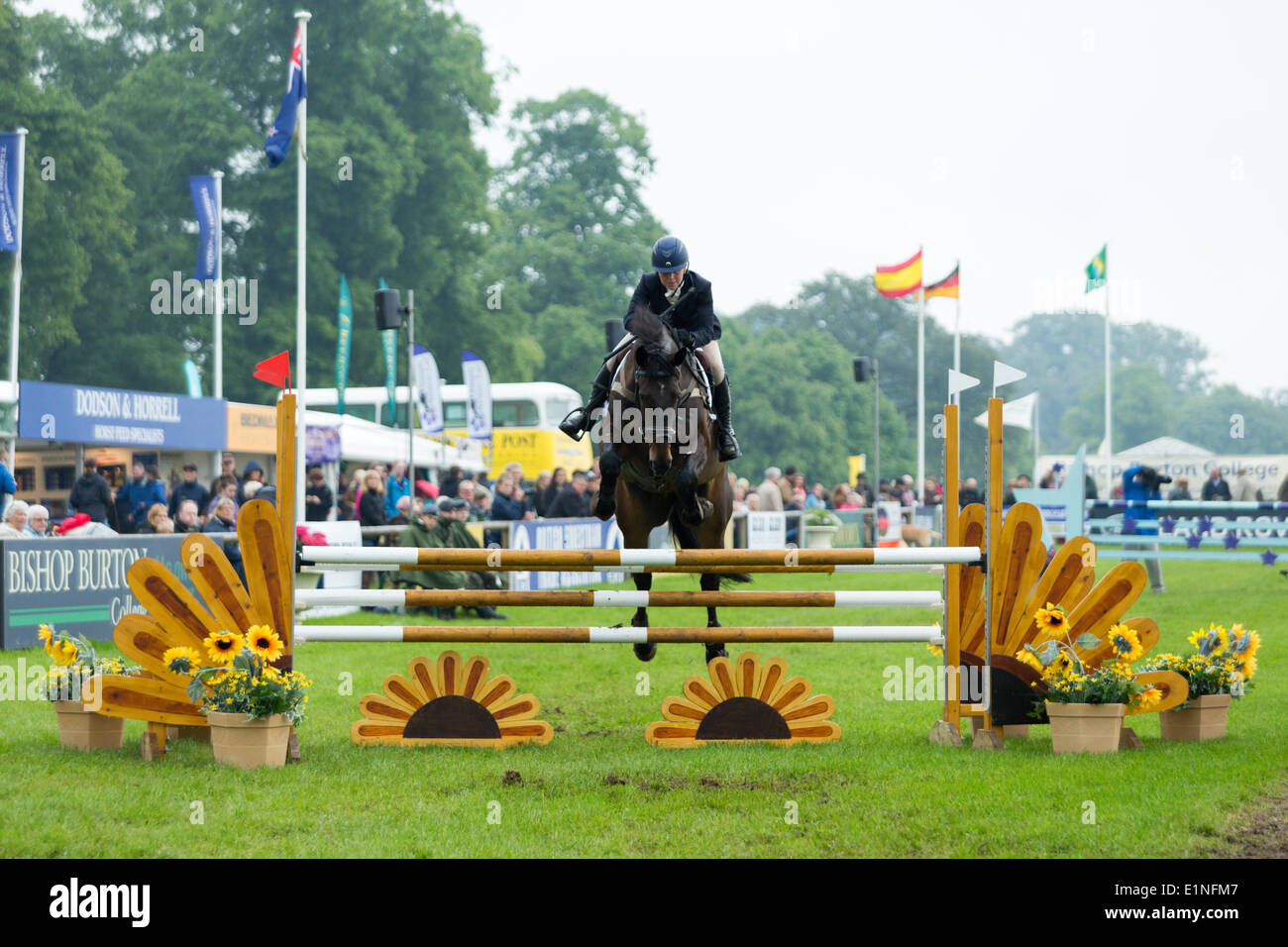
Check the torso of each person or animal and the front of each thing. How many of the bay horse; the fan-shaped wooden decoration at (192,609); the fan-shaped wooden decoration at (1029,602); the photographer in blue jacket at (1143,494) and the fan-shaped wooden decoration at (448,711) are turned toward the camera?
4

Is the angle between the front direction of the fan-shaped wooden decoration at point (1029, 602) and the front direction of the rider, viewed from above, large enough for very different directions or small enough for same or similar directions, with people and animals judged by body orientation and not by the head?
same or similar directions

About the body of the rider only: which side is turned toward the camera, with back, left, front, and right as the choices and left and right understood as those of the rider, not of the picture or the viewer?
front

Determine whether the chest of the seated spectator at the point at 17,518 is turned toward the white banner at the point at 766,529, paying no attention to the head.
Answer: no

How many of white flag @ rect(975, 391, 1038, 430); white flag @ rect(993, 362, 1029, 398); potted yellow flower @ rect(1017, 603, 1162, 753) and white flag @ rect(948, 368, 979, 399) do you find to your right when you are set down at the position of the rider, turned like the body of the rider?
0

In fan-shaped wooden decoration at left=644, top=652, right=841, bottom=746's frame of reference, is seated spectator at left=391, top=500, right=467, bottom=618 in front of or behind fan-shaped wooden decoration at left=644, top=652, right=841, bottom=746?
behind

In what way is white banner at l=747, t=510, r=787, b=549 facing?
toward the camera

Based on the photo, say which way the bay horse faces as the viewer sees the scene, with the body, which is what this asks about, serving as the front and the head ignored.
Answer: toward the camera

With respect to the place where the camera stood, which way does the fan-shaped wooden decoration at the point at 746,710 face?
facing the viewer

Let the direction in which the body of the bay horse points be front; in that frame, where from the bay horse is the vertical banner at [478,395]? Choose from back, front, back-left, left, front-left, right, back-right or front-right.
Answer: back

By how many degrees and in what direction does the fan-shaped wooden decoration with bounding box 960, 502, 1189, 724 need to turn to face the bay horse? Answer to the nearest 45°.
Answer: approximately 90° to its right

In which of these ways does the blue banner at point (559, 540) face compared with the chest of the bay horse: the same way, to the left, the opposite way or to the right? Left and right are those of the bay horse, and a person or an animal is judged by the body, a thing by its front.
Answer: the same way

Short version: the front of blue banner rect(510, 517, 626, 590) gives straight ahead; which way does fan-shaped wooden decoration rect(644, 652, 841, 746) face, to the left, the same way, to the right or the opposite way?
the same way

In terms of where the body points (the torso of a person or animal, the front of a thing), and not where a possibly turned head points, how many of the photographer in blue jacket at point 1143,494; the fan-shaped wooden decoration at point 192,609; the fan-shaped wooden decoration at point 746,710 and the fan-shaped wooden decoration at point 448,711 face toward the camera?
3

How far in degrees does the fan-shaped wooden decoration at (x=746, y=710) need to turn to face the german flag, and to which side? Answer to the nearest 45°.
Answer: approximately 180°
